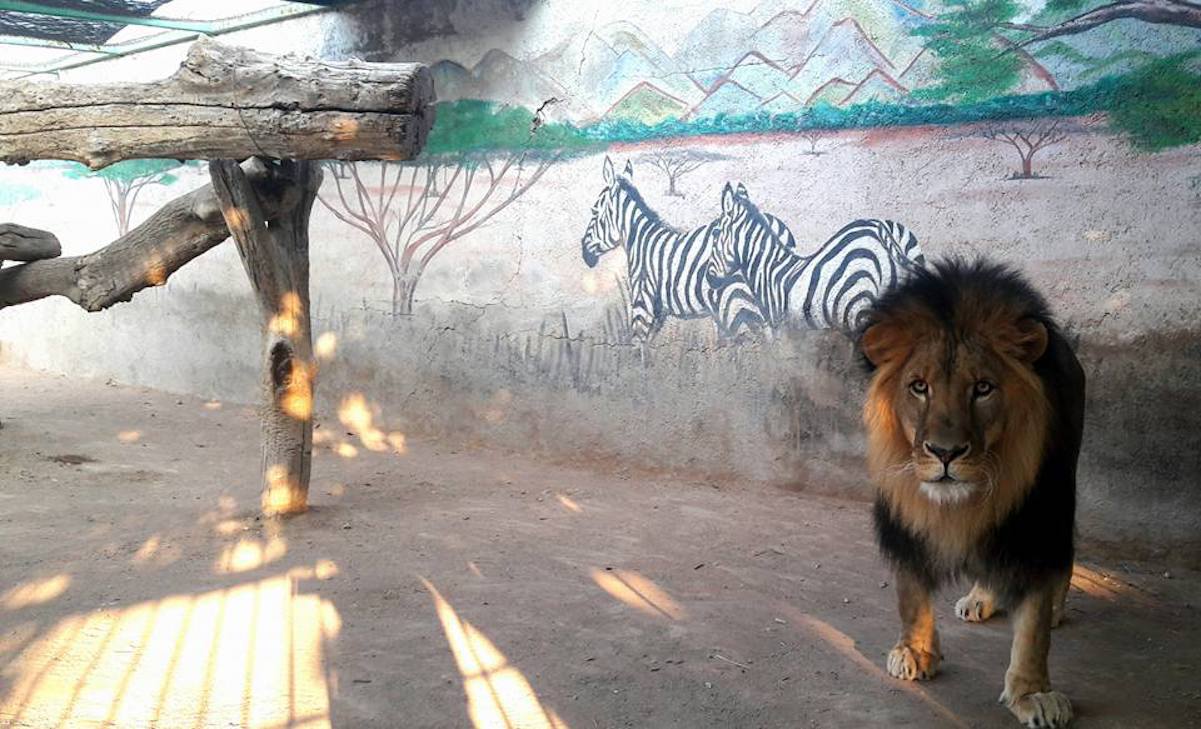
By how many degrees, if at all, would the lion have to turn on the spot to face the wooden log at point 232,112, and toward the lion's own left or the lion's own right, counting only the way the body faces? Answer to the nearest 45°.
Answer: approximately 90° to the lion's own right

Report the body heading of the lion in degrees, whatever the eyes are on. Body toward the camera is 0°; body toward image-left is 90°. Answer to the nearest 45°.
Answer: approximately 0°

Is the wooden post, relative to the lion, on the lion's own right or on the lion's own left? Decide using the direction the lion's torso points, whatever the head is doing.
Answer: on the lion's own right

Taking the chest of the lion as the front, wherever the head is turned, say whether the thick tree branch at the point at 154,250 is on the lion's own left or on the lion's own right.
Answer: on the lion's own right

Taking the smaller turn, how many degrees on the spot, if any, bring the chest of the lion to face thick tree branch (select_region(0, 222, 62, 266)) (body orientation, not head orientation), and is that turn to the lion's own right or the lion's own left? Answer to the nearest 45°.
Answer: approximately 90° to the lion's own right
